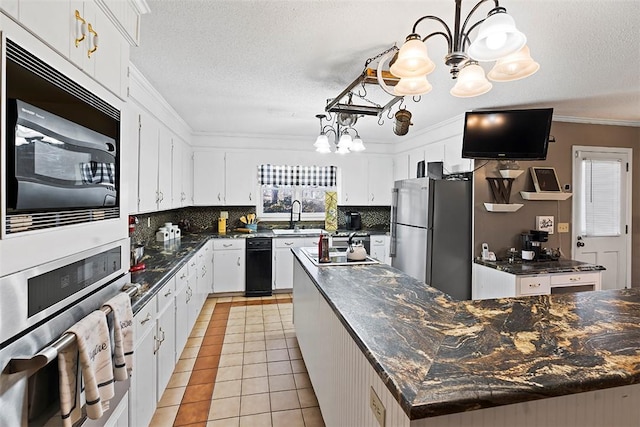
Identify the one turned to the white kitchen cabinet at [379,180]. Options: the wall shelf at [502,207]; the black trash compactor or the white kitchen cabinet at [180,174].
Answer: the white kitchen cabinet at [180,174]

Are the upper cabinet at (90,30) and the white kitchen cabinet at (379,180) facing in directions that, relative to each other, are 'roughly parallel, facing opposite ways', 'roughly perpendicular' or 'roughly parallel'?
roughly perpendicular

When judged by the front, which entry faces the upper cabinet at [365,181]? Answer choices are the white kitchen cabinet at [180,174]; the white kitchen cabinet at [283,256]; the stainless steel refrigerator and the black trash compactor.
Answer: the white kitchen cabinet at [180,174]

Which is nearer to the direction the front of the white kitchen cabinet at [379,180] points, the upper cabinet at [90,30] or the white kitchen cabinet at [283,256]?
the upper cabinet

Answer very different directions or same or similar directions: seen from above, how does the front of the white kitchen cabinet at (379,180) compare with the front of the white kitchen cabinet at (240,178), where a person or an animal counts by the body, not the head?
same or similar directions

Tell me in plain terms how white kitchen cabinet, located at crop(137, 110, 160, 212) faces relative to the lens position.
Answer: facing the viewer and to the right of the viewer

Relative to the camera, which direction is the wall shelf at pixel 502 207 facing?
toward the camera

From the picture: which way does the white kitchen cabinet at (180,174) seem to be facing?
to the viewer's right

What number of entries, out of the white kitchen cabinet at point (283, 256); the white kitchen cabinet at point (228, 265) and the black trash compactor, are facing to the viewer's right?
0

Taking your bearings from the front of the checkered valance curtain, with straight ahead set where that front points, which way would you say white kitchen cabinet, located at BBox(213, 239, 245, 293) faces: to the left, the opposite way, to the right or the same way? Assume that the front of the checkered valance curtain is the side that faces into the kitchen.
the same way

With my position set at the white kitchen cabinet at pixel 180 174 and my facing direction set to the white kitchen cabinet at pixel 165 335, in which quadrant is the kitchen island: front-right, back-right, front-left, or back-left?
front-left

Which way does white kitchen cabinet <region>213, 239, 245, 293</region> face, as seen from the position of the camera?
facing the viewer

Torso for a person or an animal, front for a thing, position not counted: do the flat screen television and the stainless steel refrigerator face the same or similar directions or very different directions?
same or similar directions

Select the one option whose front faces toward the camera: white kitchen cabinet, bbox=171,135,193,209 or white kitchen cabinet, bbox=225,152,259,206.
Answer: white kitchen cabinet, bbox=225,152,259,206
